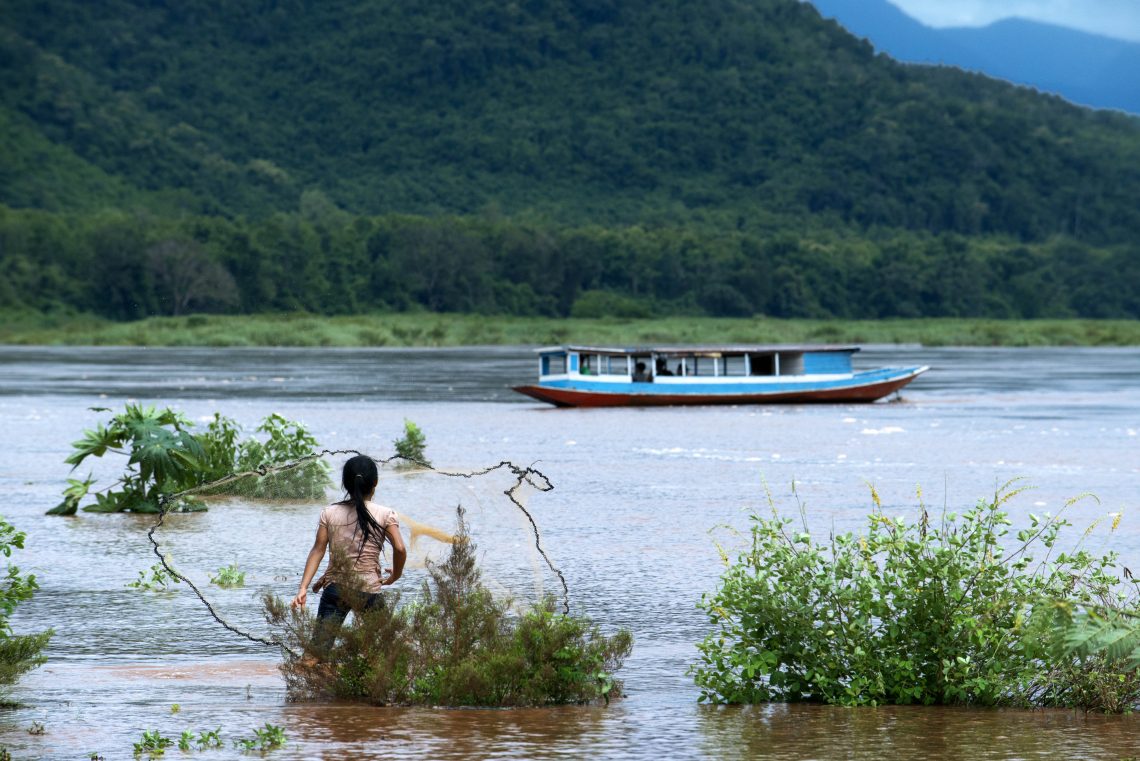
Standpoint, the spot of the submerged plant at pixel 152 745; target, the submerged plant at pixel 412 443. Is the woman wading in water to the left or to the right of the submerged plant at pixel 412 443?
right

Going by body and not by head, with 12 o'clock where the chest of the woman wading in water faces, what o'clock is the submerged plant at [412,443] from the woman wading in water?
The submerged plant is roughly at 12 o'clock from the woman wading in water.

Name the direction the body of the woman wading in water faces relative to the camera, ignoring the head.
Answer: away from the camera

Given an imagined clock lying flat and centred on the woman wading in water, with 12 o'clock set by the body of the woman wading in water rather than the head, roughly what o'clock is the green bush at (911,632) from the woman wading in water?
The green bush is roughly at 3 o'clock from the woman wading in water.
